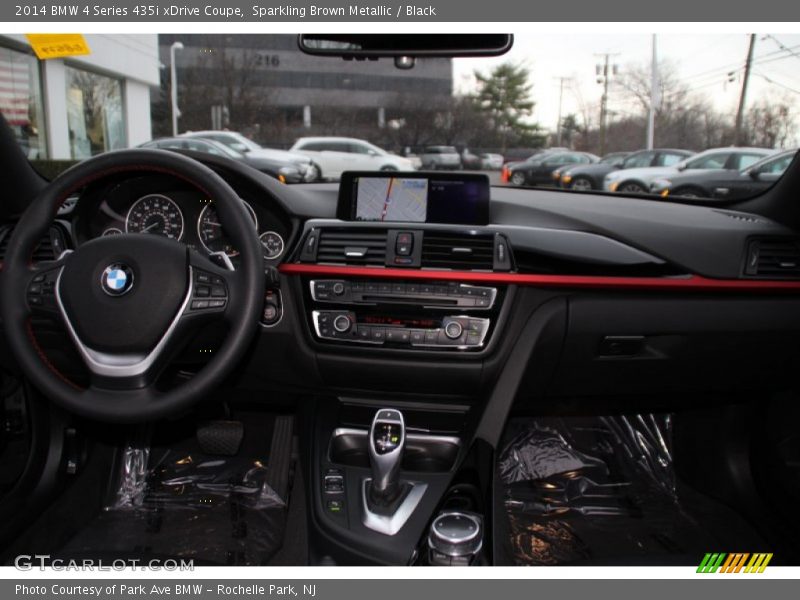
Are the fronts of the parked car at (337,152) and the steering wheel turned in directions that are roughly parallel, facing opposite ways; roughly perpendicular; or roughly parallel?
roughly perpendicular

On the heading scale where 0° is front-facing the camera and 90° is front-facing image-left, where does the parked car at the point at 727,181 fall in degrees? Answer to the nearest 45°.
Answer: approximately 90°

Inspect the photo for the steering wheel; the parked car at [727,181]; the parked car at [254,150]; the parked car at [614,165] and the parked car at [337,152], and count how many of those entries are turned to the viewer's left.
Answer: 2

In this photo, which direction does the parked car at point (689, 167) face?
to the viewer's left

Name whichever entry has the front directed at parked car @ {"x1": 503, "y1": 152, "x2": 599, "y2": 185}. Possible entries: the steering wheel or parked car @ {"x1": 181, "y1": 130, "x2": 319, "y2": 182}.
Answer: parked car @ {"x1": 181, "y1": 130, "x2": 319, "y2": 182}

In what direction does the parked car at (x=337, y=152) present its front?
to the viewer's right

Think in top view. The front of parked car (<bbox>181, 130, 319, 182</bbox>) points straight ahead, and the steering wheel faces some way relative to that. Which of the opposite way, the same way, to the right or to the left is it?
to the right

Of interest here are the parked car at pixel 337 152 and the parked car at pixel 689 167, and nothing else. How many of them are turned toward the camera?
0

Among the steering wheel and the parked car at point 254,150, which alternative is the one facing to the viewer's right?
the parked car

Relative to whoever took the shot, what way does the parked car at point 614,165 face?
facing to the left of the viewer

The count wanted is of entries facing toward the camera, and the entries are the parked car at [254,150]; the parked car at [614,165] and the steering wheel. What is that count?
1

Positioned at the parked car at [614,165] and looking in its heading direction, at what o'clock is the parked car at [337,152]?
the parked car at [337,152] is roughly at 12 o'clock from the parked car at [614,165].
